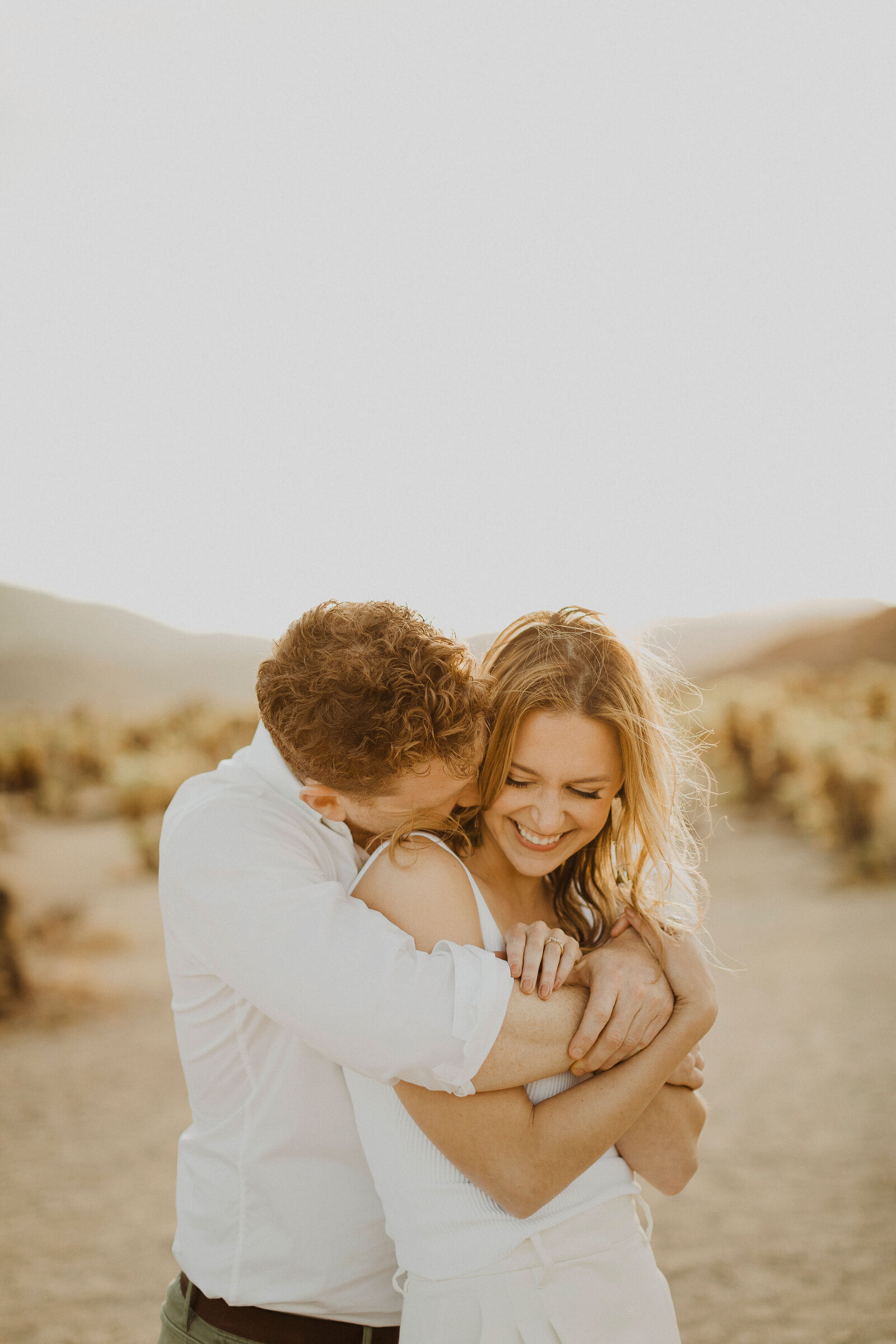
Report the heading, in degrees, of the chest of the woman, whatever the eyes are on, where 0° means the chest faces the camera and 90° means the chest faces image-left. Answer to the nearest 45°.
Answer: approximately 315°

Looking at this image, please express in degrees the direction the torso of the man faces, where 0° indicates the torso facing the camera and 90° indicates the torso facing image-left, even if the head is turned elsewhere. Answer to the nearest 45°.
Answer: approximately 270°

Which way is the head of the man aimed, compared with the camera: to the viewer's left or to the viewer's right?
to the viewer's right

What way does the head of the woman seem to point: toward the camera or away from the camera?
toward the camera
